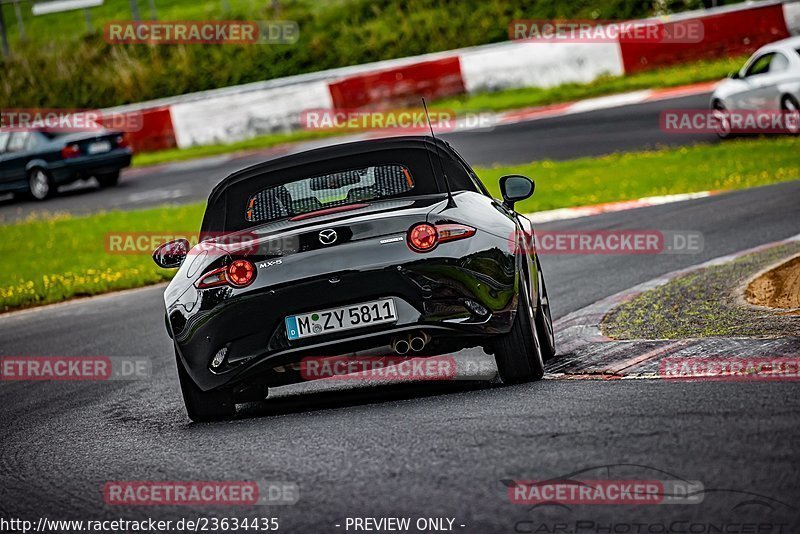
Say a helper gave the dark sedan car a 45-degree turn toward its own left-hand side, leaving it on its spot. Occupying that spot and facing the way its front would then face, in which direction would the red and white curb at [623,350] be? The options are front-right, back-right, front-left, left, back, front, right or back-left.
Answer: left

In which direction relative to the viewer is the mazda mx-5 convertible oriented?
away from the camera

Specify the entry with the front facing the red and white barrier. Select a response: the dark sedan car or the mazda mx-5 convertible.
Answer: the mazda mx-5 convertible

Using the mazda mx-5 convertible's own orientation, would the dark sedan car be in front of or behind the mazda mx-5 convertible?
in front

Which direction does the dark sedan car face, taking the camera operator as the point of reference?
facing away from the viewer and to the left of the viewer

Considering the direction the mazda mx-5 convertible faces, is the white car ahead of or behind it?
ahead

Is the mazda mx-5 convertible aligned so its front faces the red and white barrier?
yes

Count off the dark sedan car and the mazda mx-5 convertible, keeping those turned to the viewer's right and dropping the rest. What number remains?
0

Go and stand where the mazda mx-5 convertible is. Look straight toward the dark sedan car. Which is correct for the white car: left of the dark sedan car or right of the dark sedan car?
right

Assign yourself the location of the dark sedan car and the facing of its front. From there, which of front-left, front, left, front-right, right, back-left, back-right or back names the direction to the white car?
back

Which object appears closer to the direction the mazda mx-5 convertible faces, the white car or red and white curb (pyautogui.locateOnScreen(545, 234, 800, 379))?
the white car
